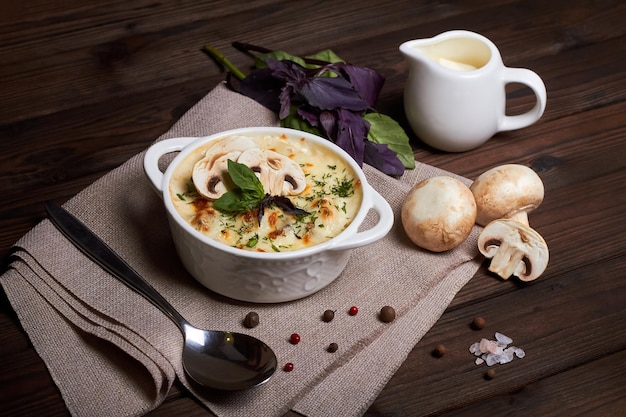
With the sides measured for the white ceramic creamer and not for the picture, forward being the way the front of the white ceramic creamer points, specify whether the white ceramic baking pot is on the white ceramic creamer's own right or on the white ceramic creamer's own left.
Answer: on the white ceramic creamer's own left

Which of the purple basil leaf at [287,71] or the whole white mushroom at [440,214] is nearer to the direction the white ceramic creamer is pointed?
the purple basil leaf

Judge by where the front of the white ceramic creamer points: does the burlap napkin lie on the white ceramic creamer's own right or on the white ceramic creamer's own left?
on the white ceramic creamer's own left

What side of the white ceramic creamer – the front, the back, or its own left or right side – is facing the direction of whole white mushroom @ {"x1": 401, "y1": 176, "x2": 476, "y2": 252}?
left

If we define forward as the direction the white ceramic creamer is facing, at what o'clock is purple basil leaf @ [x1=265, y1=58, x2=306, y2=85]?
The purple basil leaf is roughly at 12 o'clock from the white ceramic creamer.

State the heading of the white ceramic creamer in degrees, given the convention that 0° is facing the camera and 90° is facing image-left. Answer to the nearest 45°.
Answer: approximately 90°

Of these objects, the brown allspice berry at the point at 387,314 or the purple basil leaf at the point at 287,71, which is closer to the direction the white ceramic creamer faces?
the purple basil leaf

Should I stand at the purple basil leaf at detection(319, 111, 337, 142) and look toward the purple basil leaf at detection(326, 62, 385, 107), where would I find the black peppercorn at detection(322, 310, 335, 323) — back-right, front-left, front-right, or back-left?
back-right
